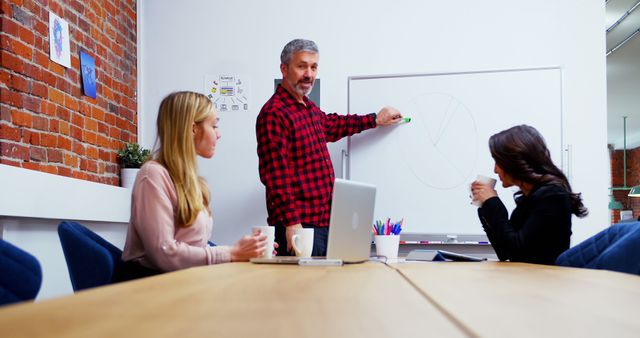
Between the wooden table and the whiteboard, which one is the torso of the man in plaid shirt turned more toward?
the wooden table

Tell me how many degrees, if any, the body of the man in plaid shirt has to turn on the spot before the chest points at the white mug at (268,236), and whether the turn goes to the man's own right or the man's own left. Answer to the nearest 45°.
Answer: approximately 45° to the man's own right

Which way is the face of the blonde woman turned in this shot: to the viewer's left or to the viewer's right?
to the viewer's right

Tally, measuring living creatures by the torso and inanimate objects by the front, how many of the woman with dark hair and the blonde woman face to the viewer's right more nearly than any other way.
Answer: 1

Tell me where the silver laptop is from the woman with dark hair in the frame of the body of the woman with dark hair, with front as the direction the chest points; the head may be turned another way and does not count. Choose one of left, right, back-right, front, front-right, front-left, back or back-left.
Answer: front-left

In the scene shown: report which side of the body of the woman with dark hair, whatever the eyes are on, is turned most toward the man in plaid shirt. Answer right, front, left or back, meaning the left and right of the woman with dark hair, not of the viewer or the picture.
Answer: front

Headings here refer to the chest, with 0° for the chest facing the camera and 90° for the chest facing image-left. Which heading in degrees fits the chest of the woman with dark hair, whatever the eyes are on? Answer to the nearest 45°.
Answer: approximately 90°

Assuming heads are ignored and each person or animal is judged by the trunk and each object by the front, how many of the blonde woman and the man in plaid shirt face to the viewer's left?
0

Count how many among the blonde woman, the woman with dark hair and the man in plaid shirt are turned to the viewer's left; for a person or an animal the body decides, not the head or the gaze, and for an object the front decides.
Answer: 1

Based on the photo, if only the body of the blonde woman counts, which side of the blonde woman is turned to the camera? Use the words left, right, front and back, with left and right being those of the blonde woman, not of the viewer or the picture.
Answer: right

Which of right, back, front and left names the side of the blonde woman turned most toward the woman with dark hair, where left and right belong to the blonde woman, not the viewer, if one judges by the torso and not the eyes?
front
